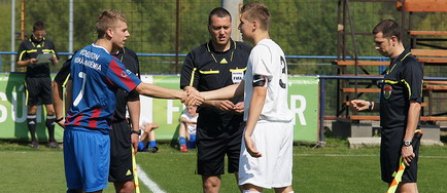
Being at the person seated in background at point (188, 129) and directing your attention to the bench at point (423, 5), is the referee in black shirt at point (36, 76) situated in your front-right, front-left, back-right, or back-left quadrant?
back-left

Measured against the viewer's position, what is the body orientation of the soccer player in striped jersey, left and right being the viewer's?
facing away from the viewer and to the right of the viewer

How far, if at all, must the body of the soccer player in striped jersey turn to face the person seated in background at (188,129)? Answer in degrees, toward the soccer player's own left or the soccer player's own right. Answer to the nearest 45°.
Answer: approximately 45° to the soccer player's own left

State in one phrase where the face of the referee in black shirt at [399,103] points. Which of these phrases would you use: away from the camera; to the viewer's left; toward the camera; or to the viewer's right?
to the viewer's left

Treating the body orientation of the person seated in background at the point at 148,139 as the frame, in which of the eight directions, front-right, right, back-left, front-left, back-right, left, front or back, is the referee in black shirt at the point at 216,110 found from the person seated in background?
front

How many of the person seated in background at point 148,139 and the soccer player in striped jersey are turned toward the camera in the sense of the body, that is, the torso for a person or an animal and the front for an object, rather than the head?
1

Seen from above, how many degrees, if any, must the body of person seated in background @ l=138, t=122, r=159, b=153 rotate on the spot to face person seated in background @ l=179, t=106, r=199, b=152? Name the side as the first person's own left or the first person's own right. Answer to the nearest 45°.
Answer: approximately 90° to the first person's own left

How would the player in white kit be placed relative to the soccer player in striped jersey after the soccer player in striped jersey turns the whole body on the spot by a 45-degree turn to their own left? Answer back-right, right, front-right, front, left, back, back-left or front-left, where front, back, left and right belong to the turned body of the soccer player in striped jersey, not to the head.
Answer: right

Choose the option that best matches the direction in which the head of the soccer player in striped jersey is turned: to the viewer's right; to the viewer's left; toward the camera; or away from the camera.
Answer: to the viewer's right

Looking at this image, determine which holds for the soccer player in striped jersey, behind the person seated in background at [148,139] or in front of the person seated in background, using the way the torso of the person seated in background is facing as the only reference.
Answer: in front

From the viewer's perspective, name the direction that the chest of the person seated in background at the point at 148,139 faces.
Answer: toward the camera

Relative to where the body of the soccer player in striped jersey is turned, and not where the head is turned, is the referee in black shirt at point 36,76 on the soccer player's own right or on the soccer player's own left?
on the soccer player's own left

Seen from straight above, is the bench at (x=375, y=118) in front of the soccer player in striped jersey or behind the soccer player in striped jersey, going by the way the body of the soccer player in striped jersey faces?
in front

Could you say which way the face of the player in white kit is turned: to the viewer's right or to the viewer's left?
to the viewer's left

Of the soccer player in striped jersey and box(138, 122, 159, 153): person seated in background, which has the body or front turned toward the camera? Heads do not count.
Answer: the person seated in background
